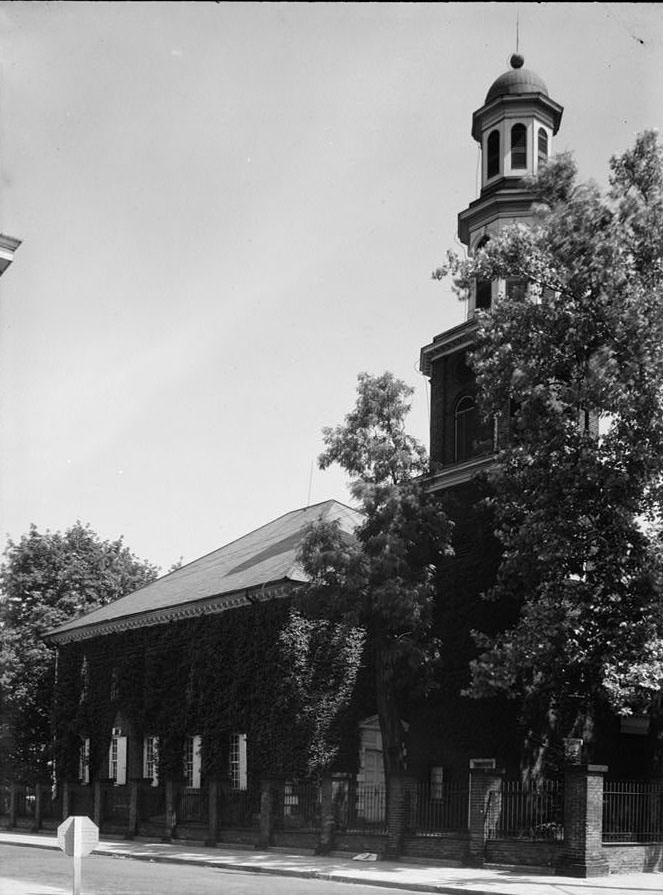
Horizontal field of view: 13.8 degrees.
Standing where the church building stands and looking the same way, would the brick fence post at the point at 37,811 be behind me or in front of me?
behind

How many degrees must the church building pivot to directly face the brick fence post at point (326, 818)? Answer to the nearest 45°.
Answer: approximately 45° to its right

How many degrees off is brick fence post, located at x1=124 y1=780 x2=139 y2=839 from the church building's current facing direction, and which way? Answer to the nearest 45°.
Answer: approximately 135° to its right

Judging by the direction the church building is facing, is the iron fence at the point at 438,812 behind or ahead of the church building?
ahead

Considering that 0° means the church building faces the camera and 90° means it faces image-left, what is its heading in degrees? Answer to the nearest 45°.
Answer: approximately 315°

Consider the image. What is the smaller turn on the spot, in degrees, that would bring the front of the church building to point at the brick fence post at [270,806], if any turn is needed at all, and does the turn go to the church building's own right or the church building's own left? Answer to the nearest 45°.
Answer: approximately 45° to the church building's own right

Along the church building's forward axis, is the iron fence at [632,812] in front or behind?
in front

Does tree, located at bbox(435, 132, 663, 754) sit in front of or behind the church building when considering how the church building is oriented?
in front
